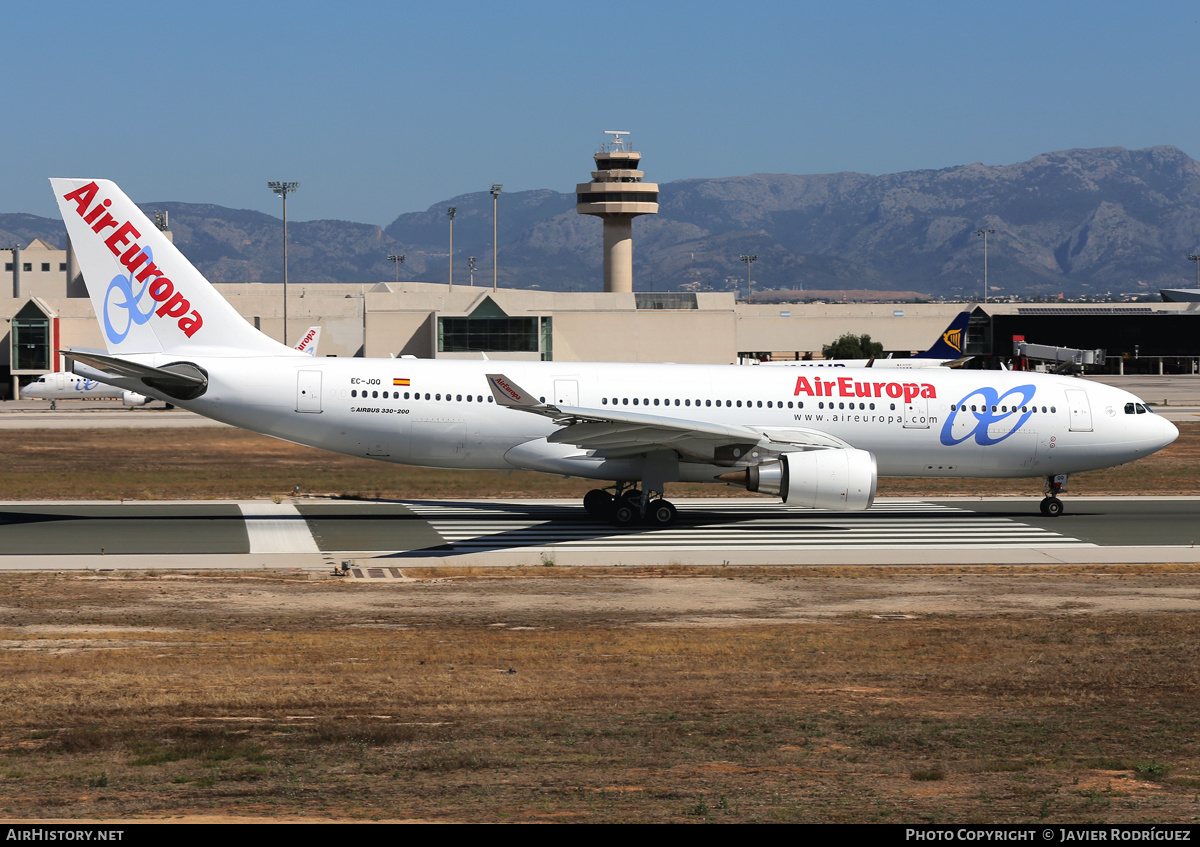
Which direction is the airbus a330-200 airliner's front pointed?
to the viewer's right
